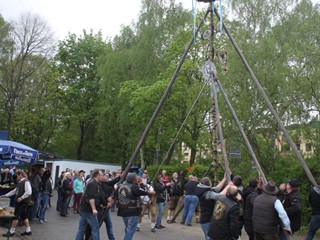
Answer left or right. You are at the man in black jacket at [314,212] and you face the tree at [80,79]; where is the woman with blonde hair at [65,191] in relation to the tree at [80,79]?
left

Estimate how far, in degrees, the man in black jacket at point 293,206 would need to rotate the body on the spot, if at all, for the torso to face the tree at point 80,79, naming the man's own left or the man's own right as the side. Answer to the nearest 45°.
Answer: approximately 45° to the man's own right

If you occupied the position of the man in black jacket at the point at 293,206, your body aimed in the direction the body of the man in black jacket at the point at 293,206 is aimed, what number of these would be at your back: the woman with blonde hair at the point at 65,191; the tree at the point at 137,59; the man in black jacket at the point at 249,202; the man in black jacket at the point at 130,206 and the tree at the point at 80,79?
0

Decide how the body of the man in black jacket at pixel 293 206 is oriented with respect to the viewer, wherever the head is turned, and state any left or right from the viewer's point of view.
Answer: facing to the left of the viewer

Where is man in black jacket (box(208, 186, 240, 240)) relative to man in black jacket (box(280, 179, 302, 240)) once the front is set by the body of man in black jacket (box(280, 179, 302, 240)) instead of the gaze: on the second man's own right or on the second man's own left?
on the second man's own left

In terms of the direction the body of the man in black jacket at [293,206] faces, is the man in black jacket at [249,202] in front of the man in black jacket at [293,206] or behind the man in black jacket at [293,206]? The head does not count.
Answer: in front

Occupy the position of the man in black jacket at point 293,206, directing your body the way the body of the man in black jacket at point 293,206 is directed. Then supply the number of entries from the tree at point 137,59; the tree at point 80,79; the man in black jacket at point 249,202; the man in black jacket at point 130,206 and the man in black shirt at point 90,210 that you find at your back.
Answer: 0

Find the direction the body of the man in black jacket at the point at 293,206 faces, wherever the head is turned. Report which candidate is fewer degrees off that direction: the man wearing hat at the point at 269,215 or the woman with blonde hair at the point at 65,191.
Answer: the woman with blonde hair

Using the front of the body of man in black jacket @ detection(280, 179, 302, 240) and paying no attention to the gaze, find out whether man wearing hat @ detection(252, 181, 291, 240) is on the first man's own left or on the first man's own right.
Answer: on the first man's own left

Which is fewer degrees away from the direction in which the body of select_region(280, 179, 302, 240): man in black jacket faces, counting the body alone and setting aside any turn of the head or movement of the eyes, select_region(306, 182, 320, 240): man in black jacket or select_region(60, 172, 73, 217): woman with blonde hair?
the woman with blonde hair

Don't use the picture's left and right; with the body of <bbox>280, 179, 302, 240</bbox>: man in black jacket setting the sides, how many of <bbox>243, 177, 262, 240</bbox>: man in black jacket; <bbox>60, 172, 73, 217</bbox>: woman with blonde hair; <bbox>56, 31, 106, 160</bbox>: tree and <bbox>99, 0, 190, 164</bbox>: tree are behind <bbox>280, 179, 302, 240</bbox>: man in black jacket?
0
